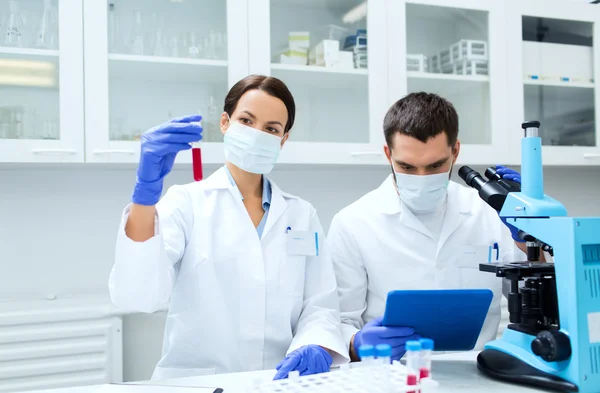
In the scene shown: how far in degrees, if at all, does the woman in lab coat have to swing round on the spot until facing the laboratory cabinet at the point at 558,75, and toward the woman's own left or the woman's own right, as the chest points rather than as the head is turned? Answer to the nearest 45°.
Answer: approximately 135° to the woman's own left

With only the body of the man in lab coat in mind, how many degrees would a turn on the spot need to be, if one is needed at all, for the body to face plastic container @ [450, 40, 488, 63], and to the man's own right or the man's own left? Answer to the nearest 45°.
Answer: approximately 180°

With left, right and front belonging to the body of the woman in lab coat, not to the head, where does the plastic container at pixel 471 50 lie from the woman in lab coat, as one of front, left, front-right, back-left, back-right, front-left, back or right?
back-left

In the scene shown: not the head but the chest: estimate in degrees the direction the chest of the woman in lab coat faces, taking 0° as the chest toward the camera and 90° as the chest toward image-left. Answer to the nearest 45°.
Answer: approximately 0°

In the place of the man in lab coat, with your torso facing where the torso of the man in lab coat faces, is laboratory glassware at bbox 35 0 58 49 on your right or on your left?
on your right

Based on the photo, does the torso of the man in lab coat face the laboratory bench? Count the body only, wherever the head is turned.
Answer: yes

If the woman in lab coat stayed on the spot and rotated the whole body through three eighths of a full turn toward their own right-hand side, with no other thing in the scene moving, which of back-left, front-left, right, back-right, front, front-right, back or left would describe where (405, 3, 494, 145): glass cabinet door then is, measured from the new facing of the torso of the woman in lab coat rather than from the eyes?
right

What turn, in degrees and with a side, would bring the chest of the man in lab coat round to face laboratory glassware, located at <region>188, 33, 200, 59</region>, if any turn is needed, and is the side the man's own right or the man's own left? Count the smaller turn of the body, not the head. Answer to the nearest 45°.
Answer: approximately 135° to the man's own right

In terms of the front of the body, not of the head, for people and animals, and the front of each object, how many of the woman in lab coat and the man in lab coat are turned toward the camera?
2

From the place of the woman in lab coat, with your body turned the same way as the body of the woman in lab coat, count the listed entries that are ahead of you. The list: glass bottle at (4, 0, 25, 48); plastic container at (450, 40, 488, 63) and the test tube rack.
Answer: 1

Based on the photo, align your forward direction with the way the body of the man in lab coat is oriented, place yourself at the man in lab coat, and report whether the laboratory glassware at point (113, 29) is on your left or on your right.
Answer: on your right
